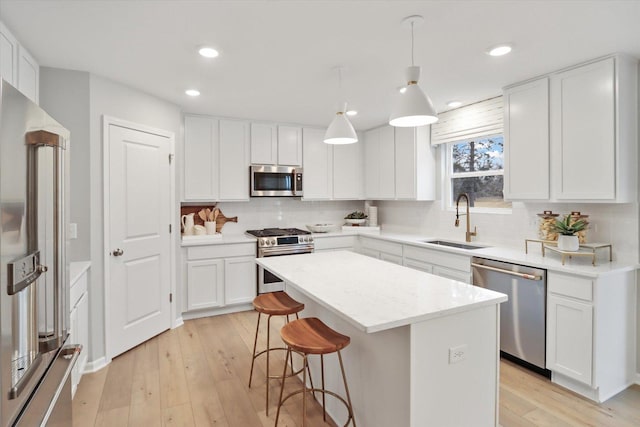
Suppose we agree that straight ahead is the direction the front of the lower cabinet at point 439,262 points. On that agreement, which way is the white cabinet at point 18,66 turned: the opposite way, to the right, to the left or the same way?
the opposite way

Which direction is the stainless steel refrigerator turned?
to the viewer's right

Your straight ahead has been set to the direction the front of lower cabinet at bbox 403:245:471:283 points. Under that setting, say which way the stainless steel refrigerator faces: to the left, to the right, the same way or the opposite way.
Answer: the opposite way

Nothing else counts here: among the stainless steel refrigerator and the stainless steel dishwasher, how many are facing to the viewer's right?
1

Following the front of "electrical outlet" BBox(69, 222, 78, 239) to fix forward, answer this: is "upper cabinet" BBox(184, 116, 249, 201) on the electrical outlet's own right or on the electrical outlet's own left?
on the electrical outlet's own left

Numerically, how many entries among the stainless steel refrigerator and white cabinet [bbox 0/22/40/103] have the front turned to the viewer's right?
2

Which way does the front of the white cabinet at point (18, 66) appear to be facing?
to the viewer's right
